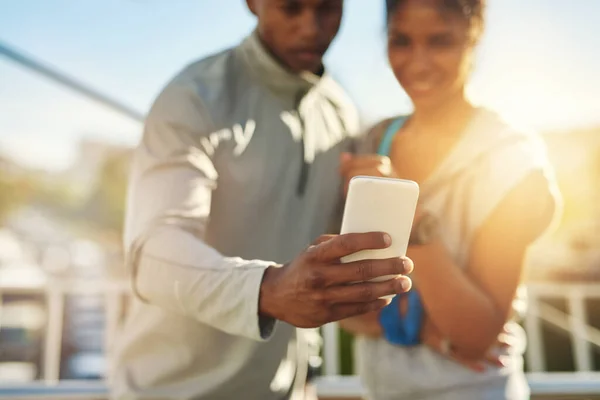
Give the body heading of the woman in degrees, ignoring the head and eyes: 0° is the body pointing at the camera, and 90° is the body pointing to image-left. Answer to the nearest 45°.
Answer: approximately 45°

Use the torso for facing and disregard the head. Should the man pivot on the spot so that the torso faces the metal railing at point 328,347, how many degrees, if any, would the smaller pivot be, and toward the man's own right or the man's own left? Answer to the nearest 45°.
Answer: approximately 135° to the man's own left

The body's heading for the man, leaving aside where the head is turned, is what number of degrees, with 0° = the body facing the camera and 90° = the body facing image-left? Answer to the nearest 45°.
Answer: approximately 315°

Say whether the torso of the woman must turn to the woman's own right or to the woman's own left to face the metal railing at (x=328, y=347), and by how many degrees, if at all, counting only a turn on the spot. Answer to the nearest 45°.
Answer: approximately 135° to the woman's own right
